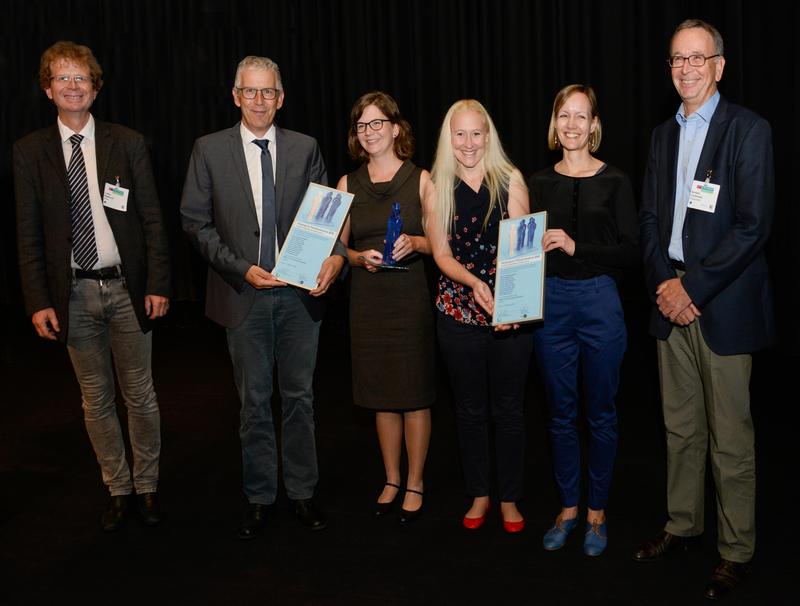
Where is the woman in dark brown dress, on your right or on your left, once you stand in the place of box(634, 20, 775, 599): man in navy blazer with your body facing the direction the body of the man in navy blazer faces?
on your right

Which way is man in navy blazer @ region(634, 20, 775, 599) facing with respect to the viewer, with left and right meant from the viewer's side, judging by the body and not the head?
facing the viewer and to the left of the viewer

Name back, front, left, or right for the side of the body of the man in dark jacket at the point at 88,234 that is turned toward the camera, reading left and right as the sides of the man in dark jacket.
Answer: front

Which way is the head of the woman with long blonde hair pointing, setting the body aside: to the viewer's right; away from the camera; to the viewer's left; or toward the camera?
toward the camera

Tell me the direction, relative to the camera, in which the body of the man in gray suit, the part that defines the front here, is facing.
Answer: toward the camera

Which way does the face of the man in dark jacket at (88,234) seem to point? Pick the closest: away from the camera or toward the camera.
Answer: toward the camera

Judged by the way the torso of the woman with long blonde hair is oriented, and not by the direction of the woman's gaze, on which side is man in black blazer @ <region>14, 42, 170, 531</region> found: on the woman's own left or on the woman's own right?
on the woman's own right

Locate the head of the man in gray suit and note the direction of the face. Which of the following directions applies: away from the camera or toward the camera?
toward the camera
